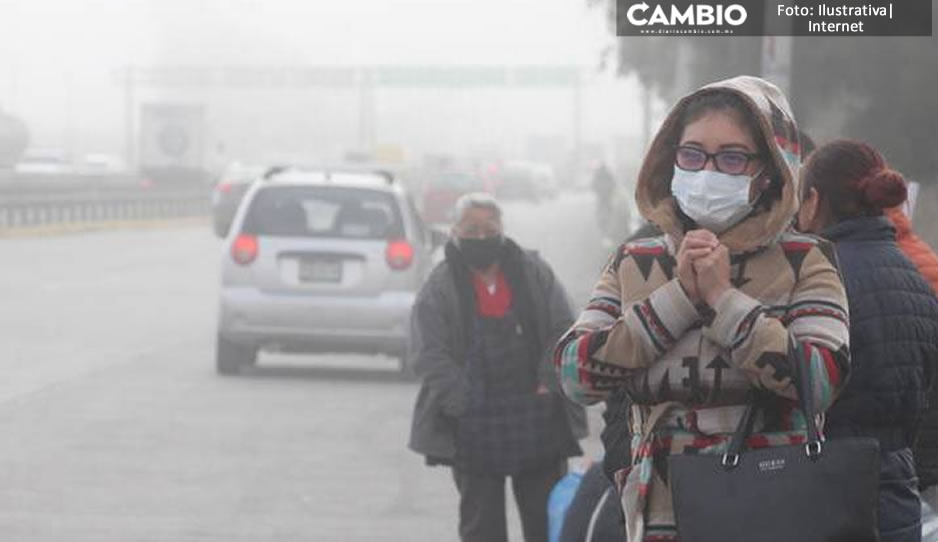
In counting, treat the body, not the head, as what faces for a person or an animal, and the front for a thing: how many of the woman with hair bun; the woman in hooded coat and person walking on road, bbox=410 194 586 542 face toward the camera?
2

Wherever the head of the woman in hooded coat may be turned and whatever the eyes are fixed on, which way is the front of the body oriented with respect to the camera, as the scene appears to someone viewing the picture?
toward the camera

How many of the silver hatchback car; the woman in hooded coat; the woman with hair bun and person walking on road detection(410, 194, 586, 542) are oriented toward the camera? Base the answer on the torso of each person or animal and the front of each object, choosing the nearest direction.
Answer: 2

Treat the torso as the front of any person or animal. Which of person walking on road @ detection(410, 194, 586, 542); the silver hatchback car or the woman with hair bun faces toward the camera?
the person walking on road

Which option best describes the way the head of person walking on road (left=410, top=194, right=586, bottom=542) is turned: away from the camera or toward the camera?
toward the camera

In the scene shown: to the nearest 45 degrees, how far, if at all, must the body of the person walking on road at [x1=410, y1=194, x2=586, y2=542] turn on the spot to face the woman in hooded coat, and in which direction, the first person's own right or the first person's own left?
0° — they already face them

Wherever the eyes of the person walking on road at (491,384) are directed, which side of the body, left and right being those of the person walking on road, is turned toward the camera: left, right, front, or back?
front

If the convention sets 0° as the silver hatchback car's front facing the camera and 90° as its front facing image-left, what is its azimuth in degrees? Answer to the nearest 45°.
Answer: approximately 180°

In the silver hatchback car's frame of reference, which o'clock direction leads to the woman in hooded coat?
The woman in hooded coat is roughly at 6 o'clock from the silver hatchback car.

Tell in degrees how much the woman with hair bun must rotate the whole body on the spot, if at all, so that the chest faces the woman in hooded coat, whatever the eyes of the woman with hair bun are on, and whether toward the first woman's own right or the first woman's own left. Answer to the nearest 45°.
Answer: approximately 90° to the first woman's own left

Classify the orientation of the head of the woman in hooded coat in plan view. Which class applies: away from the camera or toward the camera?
toward the camera

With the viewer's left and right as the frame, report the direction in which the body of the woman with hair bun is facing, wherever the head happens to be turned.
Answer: facing away from the viewer and to the left of the viewer

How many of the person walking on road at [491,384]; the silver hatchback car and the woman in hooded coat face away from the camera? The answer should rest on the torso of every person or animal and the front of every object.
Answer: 1

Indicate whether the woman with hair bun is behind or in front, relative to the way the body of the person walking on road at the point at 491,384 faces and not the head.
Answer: in front

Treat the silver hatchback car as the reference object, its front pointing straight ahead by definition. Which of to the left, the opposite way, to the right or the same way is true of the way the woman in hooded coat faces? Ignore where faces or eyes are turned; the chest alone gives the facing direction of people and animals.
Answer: the opposite way
